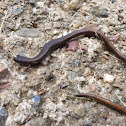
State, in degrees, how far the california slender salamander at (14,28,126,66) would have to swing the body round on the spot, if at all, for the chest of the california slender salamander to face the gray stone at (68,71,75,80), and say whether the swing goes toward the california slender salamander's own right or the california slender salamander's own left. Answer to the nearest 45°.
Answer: approximately 90° to the california slender salamander's own left

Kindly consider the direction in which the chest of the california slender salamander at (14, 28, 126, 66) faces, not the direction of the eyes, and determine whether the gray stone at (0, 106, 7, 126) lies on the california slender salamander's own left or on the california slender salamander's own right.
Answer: on the california slender salamander's own left

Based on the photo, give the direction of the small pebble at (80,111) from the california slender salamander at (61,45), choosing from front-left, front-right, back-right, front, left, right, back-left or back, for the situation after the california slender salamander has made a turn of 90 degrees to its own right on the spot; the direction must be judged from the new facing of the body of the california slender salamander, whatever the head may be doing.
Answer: back

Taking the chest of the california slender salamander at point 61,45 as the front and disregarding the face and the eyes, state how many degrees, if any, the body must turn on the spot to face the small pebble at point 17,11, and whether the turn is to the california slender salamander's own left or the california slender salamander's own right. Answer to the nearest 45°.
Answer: approximately 45° to the california slender salamander's own right

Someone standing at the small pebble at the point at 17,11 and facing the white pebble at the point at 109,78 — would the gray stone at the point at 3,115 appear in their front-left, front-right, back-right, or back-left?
front-right

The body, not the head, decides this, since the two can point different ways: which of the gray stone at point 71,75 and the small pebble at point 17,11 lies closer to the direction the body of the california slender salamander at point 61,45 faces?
the small pebble

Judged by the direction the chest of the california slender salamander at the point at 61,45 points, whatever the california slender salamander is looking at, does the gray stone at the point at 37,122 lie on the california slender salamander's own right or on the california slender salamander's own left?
on the california slender salamander's own left

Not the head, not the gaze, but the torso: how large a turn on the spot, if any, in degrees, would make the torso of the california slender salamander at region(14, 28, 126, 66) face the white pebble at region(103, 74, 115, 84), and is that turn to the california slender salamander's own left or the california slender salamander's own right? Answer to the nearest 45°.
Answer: approximately 135° to the california slender salamander's own left

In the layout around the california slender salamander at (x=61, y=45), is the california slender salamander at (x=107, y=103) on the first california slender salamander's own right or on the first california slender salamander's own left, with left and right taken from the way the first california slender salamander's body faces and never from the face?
on the first california slender salamander's own left

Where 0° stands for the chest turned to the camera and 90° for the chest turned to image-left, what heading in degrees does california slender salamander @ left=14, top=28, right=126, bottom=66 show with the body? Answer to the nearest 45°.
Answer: approximately 90°

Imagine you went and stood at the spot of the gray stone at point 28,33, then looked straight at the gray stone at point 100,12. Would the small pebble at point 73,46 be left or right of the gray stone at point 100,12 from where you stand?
right

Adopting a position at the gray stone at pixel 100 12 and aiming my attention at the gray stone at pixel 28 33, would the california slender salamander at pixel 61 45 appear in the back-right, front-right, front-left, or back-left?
front-left

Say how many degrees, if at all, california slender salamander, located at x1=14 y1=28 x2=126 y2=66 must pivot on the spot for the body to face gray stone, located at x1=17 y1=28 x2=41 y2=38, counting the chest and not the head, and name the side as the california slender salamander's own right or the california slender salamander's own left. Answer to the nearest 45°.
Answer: approximately 45° to the california slender salamander's own right
